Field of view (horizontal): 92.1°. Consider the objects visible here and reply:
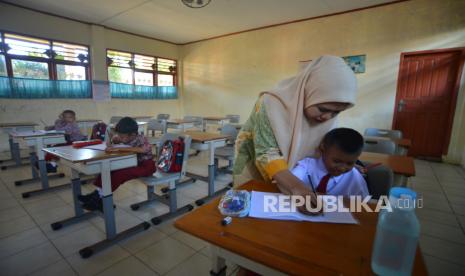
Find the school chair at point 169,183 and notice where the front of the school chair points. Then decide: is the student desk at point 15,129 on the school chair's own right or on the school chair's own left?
on the school chair's own right

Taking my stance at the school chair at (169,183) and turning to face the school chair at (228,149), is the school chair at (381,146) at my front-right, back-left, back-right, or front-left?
front-right

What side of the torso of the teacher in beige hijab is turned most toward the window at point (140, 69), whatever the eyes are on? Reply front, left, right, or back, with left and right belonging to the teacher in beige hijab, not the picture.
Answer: back

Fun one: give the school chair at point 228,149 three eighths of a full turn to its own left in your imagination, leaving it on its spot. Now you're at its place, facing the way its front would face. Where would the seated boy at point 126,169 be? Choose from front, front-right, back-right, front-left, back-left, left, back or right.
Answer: back-right

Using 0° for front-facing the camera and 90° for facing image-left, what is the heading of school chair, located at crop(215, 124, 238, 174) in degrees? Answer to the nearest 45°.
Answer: approximately 45°

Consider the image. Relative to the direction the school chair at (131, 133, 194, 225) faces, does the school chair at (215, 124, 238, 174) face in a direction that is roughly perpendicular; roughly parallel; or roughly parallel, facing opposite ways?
roughly parallel

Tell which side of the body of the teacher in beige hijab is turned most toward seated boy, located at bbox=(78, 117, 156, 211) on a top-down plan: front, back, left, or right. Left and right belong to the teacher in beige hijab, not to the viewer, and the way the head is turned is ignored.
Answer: back

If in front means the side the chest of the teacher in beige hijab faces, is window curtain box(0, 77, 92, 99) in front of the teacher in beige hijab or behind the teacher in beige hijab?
behind

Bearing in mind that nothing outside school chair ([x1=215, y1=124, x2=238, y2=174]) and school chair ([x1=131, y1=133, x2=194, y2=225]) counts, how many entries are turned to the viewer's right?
0

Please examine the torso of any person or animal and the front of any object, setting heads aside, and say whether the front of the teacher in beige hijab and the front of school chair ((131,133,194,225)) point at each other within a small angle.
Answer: no

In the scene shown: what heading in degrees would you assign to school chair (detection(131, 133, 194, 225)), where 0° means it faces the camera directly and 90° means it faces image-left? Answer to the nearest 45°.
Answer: approximately 45°

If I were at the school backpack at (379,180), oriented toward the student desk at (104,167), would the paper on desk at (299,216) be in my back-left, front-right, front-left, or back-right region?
front-left

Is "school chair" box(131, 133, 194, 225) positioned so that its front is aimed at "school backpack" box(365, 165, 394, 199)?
no

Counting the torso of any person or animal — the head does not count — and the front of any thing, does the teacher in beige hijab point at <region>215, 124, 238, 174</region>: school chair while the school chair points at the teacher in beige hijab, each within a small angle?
no

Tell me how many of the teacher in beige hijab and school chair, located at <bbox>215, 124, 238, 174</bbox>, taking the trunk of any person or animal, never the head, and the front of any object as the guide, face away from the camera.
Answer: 0

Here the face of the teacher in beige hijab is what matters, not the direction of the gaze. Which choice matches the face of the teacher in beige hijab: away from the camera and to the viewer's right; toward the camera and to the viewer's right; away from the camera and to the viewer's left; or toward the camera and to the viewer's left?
toward the camera and to the viewer's right

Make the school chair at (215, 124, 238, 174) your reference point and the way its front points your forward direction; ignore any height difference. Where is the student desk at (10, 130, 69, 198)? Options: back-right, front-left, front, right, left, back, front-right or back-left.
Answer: front-right

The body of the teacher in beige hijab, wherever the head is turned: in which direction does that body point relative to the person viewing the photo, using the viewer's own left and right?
facing the viewer and to the right of the viewer
